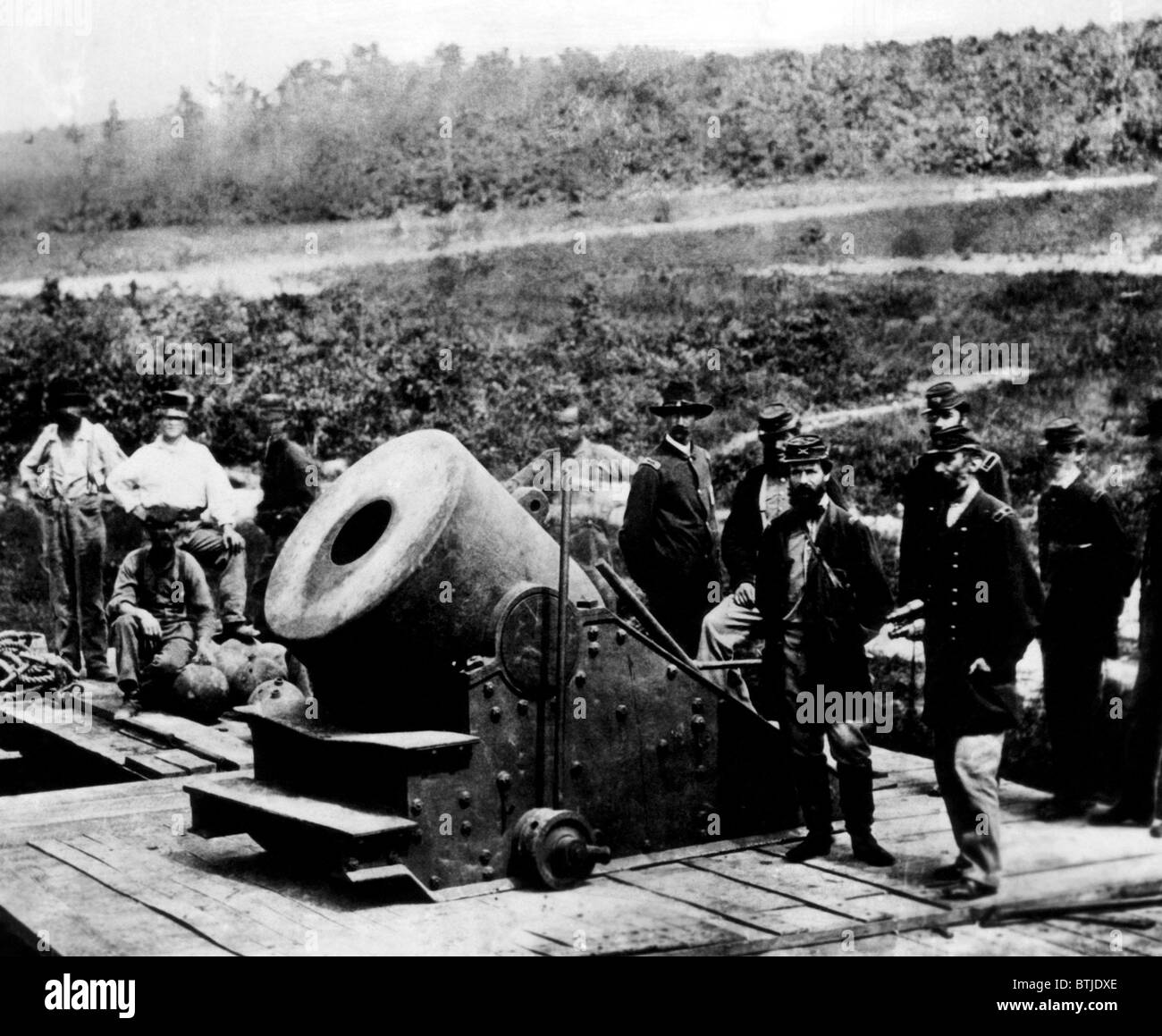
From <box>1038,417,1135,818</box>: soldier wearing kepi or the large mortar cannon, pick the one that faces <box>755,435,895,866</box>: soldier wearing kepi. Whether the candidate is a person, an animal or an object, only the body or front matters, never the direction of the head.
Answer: <box>1038,417,1135,818</box>: soldier wearing kepi

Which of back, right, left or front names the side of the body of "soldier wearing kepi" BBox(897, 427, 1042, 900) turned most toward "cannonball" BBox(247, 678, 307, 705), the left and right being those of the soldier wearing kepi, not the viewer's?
right

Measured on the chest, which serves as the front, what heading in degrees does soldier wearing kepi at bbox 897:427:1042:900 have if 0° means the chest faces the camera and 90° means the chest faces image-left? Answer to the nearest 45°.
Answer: approximately 45°

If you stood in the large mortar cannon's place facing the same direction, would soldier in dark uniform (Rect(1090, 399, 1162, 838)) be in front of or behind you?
behind

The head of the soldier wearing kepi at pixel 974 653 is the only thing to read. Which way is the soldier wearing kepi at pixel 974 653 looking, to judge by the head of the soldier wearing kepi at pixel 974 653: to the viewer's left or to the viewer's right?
to the viewer's left
